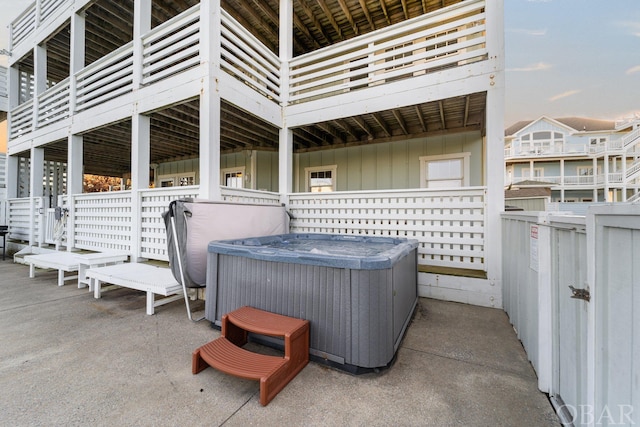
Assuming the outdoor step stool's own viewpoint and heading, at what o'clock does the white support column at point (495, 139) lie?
The white support column is roughly at 7 o'clock from the outdoor step stool.

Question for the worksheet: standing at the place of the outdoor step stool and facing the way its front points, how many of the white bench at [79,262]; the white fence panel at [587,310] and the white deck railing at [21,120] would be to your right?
2

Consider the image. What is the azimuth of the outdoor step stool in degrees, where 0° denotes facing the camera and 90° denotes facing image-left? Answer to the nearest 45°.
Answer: approximately 45°

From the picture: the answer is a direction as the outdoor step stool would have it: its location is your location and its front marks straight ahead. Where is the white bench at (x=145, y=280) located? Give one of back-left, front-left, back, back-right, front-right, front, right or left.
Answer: right

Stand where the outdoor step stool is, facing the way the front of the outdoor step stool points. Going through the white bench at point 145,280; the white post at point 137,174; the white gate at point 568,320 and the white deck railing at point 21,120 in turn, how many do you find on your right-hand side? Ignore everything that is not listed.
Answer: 3

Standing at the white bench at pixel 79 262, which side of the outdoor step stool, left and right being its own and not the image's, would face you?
right

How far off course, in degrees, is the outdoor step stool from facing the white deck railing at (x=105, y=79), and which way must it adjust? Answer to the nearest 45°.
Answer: approximately 90° to its right

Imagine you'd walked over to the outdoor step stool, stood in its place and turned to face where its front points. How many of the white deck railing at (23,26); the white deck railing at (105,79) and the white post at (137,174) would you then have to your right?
3

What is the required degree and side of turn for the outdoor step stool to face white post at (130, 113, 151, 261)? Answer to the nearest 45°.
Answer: approximately 90° to its right

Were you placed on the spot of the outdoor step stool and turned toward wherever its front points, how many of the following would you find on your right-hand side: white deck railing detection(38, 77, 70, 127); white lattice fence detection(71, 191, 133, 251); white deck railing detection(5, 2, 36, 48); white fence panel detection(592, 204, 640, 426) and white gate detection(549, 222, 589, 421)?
3

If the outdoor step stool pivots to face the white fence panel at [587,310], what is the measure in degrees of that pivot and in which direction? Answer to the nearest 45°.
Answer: approximately 90° to its left

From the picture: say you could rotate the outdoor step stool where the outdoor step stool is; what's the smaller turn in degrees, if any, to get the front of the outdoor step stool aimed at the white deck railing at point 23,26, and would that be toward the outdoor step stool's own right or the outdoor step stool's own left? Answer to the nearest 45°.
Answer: approximately 90° to the outdoor step stool's own right

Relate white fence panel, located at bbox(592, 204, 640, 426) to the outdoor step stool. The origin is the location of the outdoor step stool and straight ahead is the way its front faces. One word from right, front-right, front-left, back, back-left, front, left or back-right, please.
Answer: left
